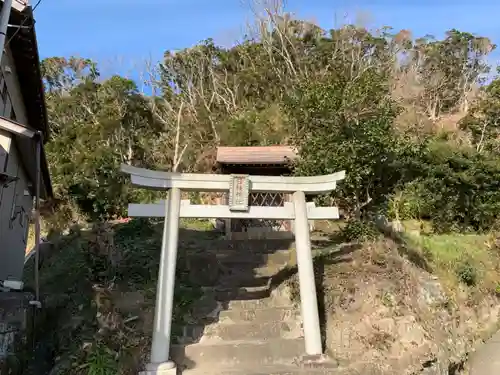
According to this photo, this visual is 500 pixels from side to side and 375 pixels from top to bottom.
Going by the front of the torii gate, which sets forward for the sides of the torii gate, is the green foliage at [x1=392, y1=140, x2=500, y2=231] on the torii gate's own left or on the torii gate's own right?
on the torii gate's own left

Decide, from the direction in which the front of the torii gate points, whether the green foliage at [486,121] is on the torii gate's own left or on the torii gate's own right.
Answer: on the torii gate's own left

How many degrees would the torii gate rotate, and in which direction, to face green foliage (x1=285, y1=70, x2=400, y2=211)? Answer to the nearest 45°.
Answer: approximately 135° to its left

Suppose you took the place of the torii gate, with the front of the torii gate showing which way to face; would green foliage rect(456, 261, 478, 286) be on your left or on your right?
on your left

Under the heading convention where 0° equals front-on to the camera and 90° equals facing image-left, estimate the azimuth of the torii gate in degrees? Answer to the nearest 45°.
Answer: approximately 0°

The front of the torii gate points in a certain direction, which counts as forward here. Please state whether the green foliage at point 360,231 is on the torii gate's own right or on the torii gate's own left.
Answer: on the torii gate's own left
